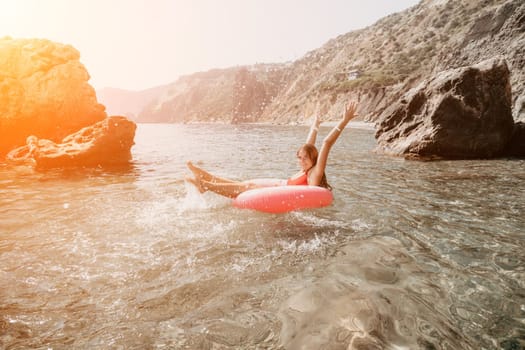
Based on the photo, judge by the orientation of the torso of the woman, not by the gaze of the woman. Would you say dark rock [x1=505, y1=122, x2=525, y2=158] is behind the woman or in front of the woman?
behind

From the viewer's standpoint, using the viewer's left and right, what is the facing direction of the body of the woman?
facing to the left of the viewer

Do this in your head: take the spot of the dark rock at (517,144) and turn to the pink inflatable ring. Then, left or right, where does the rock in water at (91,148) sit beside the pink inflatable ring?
right

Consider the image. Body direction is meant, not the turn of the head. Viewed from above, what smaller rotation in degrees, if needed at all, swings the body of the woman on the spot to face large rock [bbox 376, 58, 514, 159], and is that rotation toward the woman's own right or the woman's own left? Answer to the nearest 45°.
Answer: approximately 135° to the woman's own right

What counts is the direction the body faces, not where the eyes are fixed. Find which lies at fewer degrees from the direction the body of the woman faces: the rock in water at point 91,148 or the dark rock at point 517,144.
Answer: the rock in water

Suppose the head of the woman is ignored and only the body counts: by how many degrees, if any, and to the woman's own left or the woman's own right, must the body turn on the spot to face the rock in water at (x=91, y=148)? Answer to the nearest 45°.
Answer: approximately 45° to the woman's own right

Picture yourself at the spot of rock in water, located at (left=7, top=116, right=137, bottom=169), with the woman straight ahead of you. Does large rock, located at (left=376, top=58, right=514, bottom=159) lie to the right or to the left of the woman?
left
